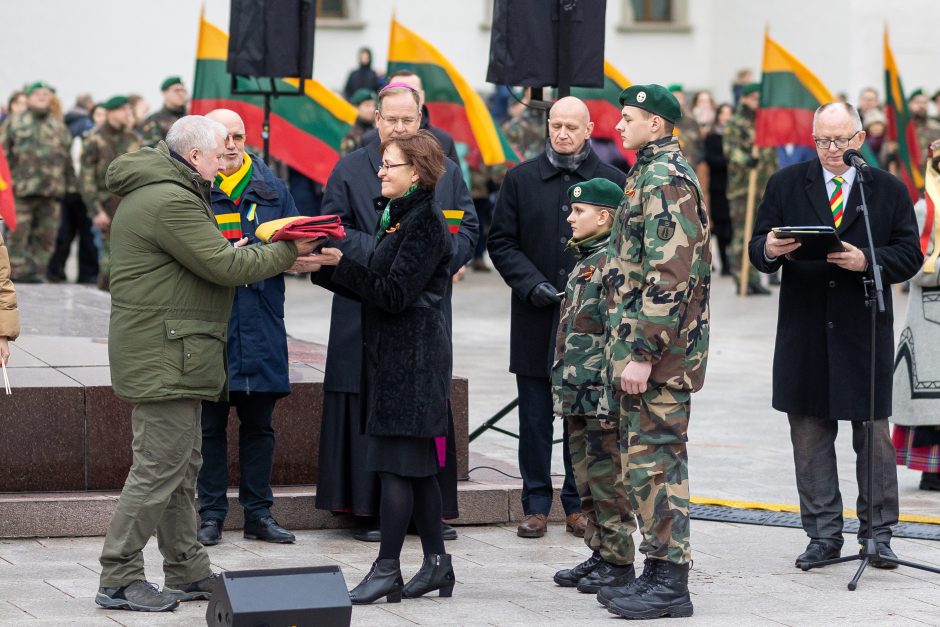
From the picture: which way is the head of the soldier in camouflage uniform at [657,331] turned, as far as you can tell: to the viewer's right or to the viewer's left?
to the viewer's left

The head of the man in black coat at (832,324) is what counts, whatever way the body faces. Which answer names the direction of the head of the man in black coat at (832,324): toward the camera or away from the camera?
toward the camera

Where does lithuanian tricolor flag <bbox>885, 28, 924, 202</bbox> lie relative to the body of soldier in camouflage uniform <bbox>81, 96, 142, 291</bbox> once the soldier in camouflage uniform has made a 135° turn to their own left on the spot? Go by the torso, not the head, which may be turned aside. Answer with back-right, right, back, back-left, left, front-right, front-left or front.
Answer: right

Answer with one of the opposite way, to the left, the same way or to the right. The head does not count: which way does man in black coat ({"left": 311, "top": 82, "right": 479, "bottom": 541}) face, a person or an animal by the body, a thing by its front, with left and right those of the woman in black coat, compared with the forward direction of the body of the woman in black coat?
to the left

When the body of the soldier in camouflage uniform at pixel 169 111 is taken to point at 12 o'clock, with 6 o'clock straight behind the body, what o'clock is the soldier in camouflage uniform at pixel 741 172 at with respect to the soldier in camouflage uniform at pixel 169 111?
the soldier in camouflage uniform at pixel 741 172 is roughly at 10 o'clock from the soldier in camouflage uniform at pixel 169 111.

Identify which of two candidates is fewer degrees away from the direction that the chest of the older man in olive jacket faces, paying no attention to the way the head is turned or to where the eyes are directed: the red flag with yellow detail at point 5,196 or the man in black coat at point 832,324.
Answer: the man in black coat

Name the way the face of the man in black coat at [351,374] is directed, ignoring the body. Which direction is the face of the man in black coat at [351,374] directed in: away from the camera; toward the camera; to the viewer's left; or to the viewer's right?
toward the camera

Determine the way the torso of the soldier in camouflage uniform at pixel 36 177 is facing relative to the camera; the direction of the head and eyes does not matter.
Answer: toward the camera

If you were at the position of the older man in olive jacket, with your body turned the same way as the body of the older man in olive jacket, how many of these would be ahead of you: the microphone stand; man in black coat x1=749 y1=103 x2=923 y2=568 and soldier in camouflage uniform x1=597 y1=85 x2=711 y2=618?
3

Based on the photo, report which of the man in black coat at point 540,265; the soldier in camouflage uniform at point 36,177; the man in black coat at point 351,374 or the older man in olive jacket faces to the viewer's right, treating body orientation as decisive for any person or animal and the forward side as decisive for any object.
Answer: the older man in olive jacket

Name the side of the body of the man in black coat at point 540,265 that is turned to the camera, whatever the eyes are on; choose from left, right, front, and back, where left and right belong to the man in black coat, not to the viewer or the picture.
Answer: front

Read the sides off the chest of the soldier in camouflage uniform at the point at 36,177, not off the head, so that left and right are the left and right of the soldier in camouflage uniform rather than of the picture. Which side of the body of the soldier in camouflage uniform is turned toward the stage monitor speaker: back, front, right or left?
front

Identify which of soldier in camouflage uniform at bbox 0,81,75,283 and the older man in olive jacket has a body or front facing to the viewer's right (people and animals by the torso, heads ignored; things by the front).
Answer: the older man in olive jacket

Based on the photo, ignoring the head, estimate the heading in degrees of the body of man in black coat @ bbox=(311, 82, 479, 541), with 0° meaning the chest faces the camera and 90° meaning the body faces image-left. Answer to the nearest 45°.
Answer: approximately 0°

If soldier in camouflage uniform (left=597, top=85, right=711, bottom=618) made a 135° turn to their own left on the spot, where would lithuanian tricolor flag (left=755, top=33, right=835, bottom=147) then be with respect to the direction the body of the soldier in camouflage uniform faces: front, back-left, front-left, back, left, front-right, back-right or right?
back-left

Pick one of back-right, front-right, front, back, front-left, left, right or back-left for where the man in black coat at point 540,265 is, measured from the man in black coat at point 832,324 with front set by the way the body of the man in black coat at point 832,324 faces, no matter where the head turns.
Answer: right

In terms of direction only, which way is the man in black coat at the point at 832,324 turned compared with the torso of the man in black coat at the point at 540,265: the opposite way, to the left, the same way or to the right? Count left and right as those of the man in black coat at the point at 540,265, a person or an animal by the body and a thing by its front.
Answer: the same way

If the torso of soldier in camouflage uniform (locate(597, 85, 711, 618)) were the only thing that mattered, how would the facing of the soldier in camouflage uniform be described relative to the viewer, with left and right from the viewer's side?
facing to the left of the viewer

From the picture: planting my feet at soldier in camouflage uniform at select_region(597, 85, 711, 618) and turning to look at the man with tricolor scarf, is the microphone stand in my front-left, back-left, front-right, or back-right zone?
back-right

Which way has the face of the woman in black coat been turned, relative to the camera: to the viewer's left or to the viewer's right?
to the viewer's left
